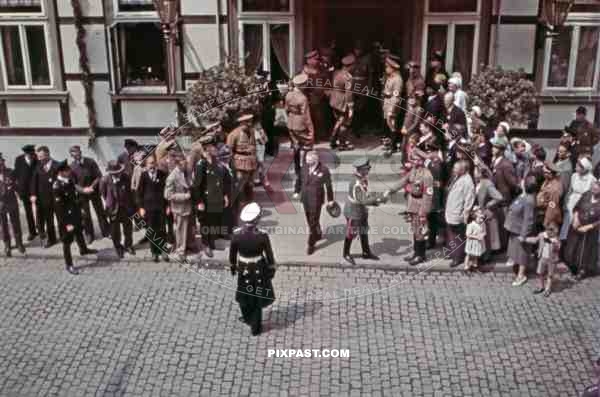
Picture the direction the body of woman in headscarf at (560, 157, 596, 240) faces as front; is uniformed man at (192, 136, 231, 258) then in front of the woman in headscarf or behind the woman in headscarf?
in front

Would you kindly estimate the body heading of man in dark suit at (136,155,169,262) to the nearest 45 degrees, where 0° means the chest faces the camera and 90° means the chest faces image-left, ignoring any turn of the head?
approximately 0°

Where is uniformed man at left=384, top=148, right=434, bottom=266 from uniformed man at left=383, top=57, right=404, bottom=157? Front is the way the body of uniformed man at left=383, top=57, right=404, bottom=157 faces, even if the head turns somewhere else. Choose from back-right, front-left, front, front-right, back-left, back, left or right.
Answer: front-left

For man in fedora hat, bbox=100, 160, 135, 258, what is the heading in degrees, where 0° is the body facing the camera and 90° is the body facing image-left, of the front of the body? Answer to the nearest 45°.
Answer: approximately 0°

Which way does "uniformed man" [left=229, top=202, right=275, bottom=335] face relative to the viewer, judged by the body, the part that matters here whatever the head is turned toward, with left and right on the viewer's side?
facing away from the viewer

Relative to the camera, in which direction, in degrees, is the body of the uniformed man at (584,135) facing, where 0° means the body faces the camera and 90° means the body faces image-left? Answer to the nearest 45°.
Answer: approximately 45°

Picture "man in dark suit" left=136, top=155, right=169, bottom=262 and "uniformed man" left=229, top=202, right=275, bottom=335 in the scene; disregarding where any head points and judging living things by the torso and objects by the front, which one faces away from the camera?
the uniformed man

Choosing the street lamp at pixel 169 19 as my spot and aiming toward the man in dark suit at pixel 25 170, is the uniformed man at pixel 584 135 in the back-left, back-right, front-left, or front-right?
back-left

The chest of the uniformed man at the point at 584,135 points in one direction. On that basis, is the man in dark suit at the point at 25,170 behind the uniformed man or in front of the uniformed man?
in front

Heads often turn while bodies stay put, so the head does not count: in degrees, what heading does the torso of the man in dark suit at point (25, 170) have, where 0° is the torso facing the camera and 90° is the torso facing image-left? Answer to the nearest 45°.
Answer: approximately 315°

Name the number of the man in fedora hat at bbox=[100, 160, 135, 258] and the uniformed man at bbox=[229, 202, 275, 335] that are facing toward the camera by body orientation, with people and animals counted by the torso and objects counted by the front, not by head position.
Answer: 1

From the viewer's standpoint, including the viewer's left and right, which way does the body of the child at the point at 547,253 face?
facing the viewer and to the left of the viewer

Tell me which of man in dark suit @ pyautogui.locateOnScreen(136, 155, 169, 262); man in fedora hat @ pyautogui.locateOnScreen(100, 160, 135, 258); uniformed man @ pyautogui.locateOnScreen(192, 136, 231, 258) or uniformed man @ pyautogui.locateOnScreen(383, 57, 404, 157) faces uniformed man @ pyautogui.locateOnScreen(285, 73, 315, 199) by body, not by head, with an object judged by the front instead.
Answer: uniformed man @ pyautogui.locateOnScreen(383, 57, 404, 157)

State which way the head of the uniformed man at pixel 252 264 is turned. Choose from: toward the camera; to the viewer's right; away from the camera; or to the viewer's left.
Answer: away from the camera

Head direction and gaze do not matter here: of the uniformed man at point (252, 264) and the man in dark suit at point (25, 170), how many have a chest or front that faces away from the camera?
1

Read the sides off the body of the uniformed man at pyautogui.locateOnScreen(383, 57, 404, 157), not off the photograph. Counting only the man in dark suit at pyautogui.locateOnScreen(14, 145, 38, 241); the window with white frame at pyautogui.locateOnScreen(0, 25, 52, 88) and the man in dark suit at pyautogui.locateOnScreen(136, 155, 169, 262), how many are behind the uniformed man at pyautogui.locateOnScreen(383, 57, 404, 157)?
0

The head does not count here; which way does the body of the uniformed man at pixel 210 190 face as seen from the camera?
toward the camera

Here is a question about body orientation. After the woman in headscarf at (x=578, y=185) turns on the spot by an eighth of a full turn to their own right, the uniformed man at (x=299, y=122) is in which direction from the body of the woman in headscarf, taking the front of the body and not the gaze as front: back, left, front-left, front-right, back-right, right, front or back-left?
front

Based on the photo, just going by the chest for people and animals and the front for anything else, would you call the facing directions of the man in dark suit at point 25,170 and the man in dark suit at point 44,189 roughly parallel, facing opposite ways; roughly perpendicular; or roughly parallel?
roughly parallel

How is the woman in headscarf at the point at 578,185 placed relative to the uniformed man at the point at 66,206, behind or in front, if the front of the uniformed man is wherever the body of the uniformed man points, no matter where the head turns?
in front
